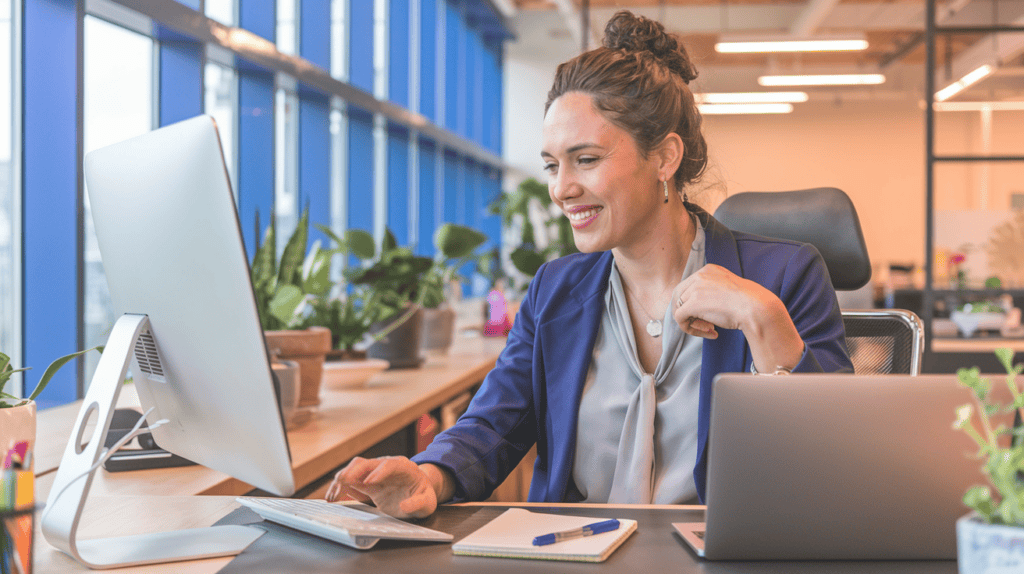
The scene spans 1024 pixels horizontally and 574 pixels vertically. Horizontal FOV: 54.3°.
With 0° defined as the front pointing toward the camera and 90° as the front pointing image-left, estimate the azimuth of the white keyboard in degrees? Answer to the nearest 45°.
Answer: approximately 225°

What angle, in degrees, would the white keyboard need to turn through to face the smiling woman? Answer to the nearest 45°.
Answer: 0° — it already faces them

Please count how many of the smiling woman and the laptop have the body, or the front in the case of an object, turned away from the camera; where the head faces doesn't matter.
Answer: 1

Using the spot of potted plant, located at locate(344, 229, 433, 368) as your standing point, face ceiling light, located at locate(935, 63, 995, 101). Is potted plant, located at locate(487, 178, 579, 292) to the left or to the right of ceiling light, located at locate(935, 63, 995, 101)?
left

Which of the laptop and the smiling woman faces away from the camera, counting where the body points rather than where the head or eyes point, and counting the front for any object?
the laptop

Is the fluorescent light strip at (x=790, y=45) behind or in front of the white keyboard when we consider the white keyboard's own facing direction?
in front

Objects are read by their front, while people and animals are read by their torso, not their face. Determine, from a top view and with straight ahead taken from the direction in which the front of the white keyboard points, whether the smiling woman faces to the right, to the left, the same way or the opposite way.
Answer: the opposite way

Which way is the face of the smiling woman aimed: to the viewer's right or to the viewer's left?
to the viewer's left

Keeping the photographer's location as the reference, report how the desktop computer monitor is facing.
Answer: facing away from the viewer and to the right of the viewer

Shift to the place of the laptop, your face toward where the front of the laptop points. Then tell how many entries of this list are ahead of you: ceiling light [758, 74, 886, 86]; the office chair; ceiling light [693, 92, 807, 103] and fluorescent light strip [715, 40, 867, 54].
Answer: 4

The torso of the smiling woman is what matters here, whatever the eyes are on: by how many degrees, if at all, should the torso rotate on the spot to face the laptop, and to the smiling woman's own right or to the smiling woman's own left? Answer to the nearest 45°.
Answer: approximately 45° to the smiling woman's own left

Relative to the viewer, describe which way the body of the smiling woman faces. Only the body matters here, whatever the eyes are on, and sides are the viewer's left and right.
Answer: facing the viewer and to the left of the viewer

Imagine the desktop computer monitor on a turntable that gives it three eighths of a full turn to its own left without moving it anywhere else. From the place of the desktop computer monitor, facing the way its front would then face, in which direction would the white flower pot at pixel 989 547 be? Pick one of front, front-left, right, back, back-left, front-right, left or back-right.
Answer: back-left

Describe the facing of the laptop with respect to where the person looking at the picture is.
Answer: facing away from the viewer

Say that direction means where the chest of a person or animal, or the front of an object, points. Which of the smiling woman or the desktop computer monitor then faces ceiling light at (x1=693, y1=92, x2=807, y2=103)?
the desktop computer monitor

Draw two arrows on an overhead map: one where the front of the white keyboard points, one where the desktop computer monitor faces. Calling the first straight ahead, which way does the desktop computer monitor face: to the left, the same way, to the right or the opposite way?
the same way

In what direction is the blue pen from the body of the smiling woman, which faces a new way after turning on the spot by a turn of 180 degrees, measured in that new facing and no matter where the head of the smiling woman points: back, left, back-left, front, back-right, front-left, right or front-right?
back-right

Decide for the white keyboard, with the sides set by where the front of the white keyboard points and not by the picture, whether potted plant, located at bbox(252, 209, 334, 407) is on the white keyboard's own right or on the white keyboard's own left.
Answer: on the white keyboard's own left
